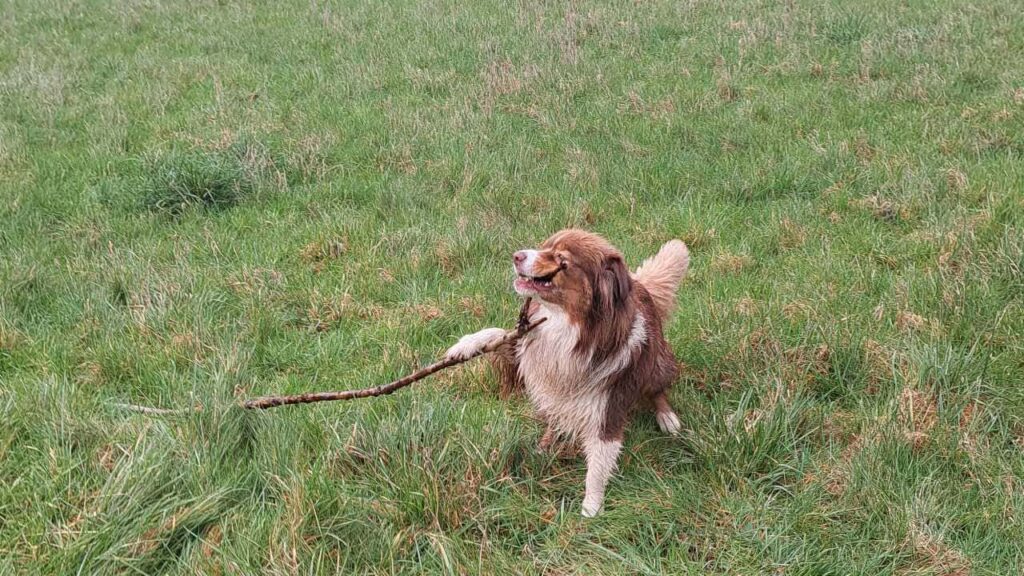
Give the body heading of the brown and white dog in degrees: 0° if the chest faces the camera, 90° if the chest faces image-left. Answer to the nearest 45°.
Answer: approximately 45°

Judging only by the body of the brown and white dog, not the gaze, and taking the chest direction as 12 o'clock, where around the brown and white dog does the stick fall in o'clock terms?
The stick is roughly at 1 o'clock from the brown and white dog.
